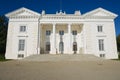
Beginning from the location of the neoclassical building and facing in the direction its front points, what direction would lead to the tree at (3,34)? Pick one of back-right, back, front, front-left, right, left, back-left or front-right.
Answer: back-right

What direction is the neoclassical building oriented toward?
toward the camera
